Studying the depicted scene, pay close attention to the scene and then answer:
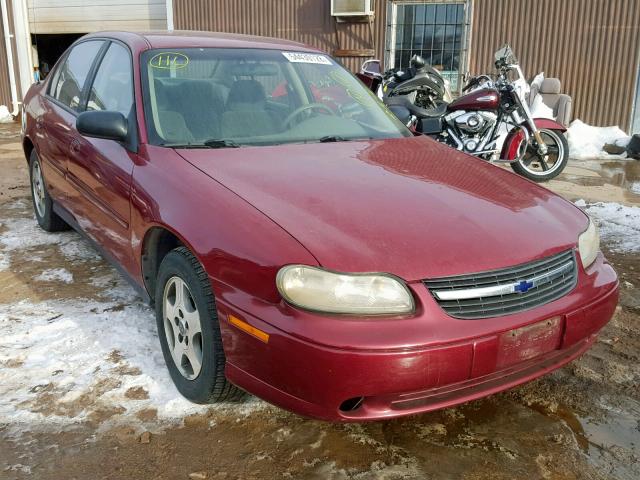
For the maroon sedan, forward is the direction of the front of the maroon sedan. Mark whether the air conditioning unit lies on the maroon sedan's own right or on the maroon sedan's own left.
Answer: on the maroon sedan's own left

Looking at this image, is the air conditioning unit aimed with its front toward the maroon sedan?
yes

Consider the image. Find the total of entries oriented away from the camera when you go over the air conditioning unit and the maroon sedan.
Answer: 0

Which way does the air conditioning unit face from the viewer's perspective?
toward the camera

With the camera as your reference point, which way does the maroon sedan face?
facing the viewer and to the right of the viewer
